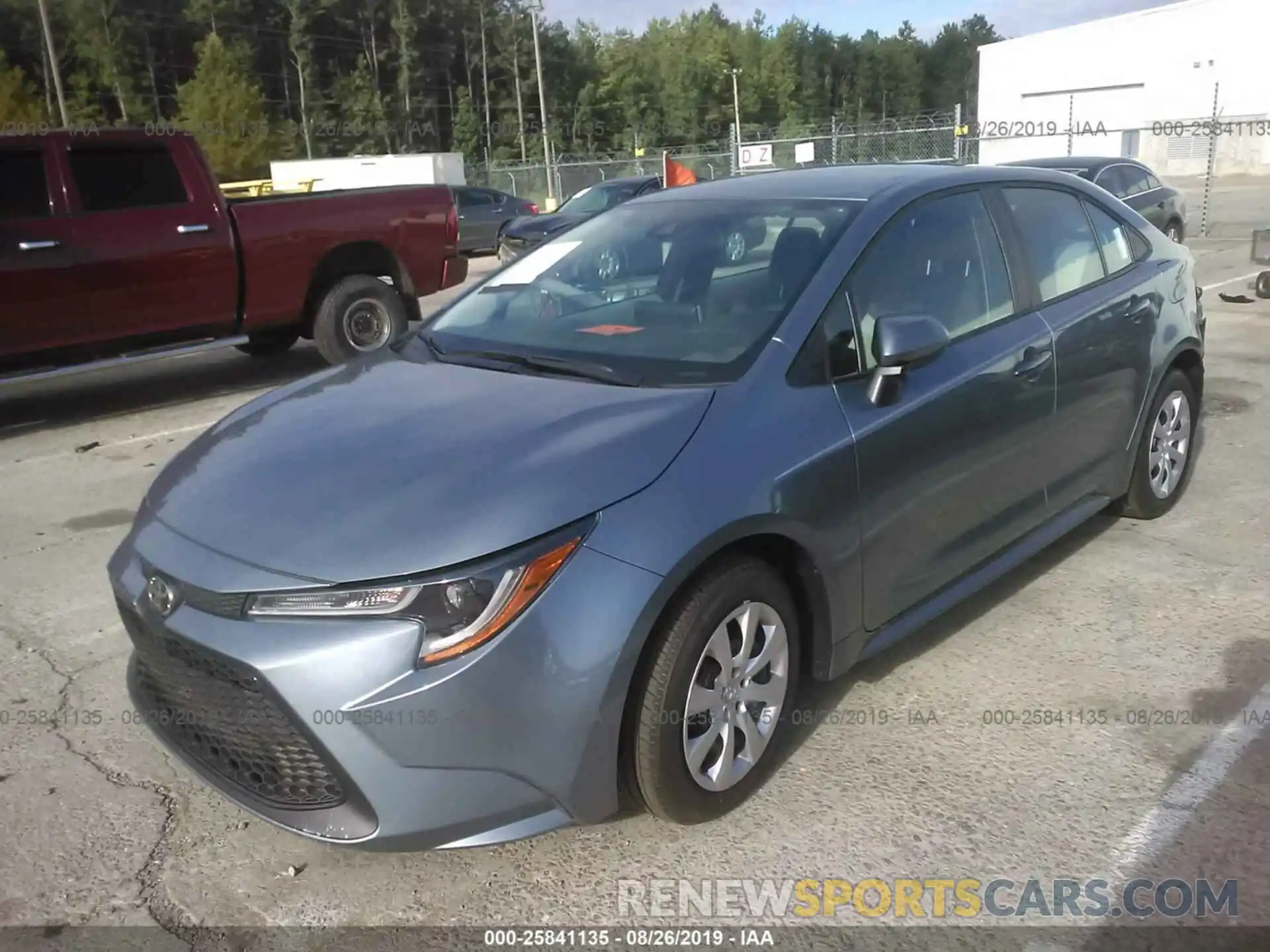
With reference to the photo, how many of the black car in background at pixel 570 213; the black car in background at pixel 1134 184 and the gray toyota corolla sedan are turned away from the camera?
0

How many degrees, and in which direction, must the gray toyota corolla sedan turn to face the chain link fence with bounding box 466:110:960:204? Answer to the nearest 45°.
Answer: approximately 135° to its right

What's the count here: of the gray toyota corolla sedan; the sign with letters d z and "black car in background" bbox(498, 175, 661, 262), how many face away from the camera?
0

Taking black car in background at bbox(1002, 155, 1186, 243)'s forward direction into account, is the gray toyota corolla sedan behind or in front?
in front

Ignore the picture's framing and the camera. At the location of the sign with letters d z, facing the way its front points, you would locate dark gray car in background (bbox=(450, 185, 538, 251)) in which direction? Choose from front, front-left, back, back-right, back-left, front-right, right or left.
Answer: front-right

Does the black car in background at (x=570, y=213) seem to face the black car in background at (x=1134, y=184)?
no

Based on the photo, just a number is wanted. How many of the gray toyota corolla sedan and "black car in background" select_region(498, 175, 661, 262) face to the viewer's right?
0

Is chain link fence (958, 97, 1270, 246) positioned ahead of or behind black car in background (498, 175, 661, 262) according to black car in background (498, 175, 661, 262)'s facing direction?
behind

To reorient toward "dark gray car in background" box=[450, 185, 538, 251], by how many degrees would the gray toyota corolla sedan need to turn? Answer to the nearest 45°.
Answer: approximately 135° to its right

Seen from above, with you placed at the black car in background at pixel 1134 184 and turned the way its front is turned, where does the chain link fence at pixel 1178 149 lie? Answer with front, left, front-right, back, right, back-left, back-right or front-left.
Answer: back-right

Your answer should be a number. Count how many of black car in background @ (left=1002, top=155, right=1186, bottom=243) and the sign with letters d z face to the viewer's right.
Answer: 0

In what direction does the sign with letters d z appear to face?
toward the camera

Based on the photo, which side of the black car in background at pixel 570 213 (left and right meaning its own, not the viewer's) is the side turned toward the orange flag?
back

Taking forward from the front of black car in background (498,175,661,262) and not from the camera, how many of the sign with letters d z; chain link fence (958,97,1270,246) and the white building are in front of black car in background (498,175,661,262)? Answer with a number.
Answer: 0

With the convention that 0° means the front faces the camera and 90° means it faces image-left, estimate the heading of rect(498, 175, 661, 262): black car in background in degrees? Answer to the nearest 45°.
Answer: approximately 45°

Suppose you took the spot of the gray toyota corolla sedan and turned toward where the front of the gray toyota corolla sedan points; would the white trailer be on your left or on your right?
on your right

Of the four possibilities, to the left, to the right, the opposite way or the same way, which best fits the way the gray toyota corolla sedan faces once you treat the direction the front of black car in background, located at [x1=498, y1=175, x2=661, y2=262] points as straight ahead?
the same way
